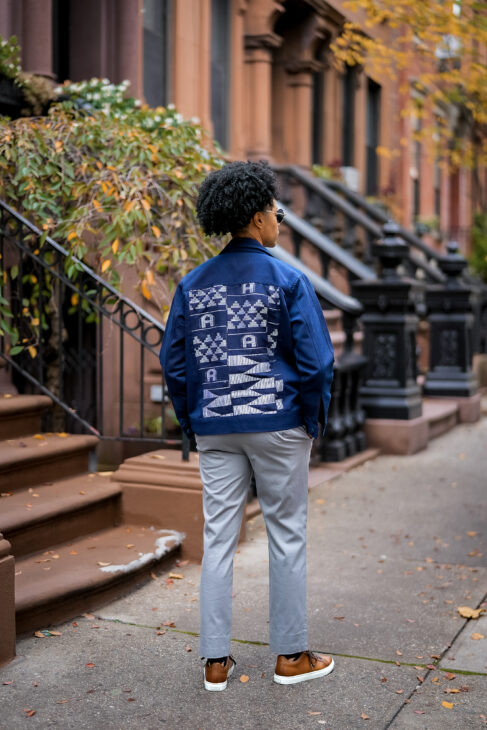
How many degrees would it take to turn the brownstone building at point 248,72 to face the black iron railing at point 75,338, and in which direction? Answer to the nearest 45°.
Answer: approximately 45° to its right

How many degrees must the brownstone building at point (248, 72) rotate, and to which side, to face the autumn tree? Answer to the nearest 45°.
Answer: approximately 90° to its left

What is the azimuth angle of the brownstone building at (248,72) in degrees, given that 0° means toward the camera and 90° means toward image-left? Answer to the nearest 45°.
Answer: approximately 315°

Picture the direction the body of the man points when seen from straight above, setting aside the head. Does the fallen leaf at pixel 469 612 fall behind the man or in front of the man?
in front

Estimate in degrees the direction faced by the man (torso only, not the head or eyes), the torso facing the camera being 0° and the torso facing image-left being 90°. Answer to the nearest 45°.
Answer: approximately 225°

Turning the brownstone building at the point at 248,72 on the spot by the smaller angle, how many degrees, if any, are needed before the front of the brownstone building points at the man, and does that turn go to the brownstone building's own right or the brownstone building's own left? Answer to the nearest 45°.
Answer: approximately 45° to the brownstone building's own right

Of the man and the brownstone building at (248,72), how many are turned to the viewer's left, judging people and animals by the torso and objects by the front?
0

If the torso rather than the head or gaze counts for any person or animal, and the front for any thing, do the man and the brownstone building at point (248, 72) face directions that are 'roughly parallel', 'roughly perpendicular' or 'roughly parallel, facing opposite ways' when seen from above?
roughly perpendicular
